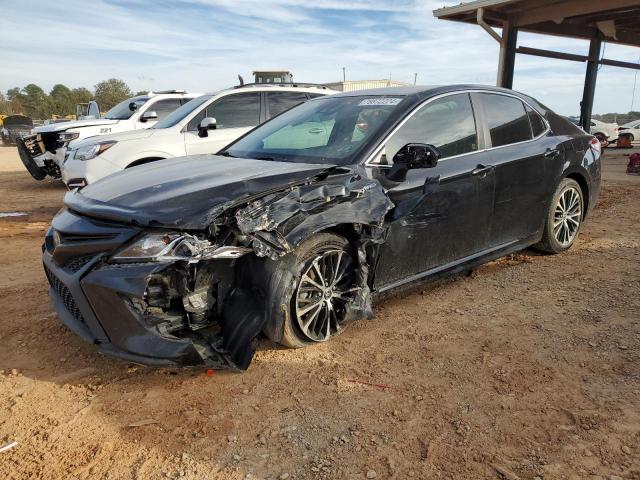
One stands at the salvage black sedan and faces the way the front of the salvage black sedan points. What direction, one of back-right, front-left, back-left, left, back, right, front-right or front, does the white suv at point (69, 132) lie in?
right

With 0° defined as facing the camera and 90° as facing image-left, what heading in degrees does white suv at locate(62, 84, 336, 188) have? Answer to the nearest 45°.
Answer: approximately 45°

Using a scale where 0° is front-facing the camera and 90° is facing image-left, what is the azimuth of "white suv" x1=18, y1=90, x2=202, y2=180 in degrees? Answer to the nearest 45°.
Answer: approximately 45°

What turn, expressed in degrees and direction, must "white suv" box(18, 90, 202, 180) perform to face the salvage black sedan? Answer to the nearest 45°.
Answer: approximately 45° to its left

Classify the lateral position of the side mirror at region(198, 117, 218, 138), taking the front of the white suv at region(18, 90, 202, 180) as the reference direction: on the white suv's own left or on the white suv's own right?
on the white suv's own left
